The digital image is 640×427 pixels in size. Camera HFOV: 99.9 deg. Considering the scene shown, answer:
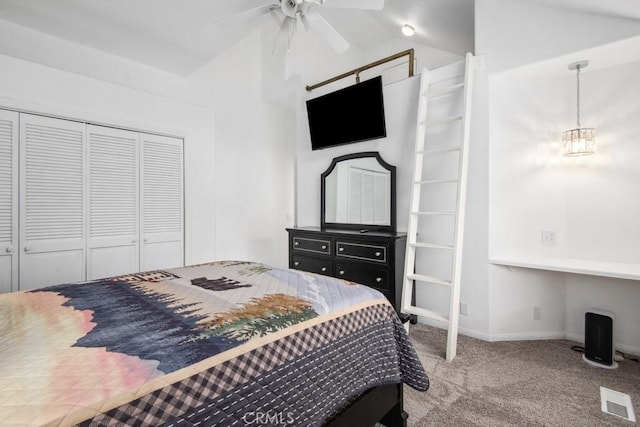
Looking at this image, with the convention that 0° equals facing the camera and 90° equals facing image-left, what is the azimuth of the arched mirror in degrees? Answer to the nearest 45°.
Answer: approximately 45°

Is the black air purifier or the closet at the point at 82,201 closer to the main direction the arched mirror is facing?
the closet

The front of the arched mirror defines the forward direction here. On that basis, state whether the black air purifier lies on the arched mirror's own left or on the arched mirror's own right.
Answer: on the arched mirror's own left

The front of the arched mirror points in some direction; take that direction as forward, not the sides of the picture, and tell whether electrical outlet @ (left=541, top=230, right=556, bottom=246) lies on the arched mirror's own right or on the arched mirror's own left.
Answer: on the arched mirror's own left

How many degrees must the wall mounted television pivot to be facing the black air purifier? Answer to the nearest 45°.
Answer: approximately 90° to its left

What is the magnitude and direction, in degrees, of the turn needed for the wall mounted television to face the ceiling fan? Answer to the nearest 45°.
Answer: approximately 45° to its left

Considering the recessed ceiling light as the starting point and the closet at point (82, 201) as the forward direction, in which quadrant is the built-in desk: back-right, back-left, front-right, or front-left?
back-left

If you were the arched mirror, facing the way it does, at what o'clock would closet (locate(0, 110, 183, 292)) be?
The closet is roughly at 1 o'clock from the arched mirror.
